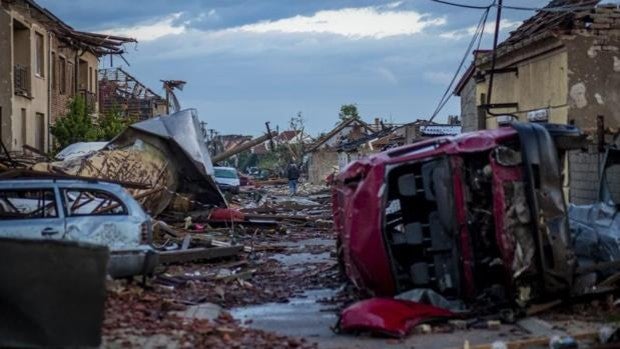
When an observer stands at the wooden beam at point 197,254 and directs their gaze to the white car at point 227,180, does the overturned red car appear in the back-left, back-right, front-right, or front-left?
back-right

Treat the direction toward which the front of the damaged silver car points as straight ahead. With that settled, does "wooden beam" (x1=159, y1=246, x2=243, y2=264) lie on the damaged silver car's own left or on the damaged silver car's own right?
on the damaged silver car's own right

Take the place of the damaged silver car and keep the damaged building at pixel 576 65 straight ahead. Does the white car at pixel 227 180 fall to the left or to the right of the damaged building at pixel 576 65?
left
